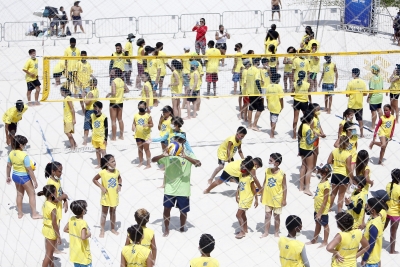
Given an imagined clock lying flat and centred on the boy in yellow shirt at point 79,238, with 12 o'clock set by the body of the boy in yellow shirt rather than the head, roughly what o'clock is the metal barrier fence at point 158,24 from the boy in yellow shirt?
The metal barrier fence is roughly at 11 o'clock from the boy in yellow shirt.

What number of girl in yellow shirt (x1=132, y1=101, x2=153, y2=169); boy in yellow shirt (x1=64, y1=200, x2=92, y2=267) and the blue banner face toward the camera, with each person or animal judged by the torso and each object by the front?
2

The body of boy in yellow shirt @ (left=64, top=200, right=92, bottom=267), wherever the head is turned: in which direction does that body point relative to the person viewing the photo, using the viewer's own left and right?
facing away from the viewer and to the right of the viewer

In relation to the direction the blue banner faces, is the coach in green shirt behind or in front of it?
in front

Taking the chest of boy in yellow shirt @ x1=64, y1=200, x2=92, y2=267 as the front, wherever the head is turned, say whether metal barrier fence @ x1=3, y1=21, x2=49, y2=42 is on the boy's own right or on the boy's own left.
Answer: on the boy's own left

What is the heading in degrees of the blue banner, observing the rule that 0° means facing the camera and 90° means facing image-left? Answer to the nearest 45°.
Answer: approximately 0°

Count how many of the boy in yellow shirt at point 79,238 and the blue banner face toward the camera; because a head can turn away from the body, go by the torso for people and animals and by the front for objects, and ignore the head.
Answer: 1

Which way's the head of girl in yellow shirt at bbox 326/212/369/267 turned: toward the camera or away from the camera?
away from the camera

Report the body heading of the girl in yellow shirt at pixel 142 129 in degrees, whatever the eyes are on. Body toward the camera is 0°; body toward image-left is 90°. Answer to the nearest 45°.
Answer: approximately 0°
